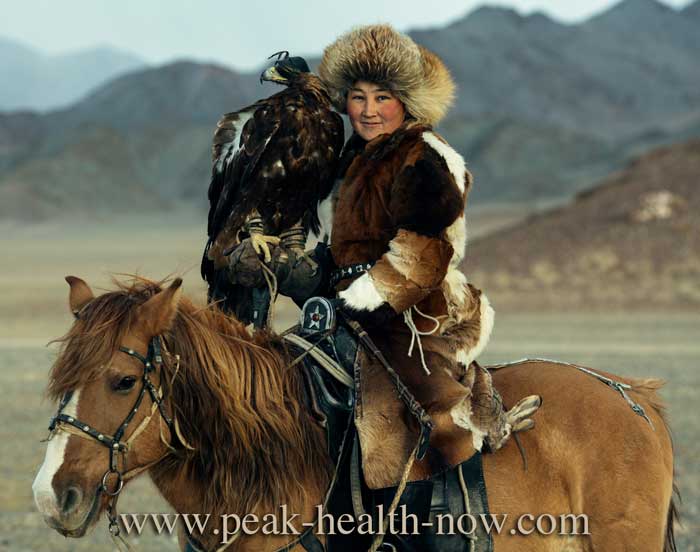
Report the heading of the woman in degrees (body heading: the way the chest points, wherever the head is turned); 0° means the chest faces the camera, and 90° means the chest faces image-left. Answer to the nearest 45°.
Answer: approximately 45°
